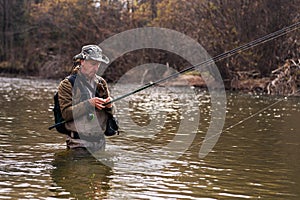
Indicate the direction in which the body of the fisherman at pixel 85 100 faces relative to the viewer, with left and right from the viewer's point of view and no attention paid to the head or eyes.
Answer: facing the viewer and to the right of the viewer
